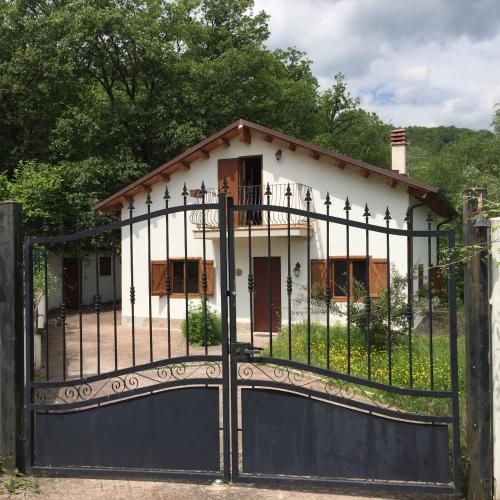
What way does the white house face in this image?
toward the camera

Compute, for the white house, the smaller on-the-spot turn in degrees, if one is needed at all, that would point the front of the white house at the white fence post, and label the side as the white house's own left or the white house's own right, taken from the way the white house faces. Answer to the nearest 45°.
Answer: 0° — it already faces it

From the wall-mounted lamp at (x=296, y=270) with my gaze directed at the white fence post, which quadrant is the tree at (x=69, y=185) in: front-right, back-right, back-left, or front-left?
back-right

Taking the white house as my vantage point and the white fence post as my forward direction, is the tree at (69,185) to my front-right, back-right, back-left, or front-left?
back-right

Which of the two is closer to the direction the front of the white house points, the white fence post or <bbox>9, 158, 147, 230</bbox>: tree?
the white fence post

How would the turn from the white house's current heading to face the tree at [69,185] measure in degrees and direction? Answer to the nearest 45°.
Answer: approximately 135° to its right
